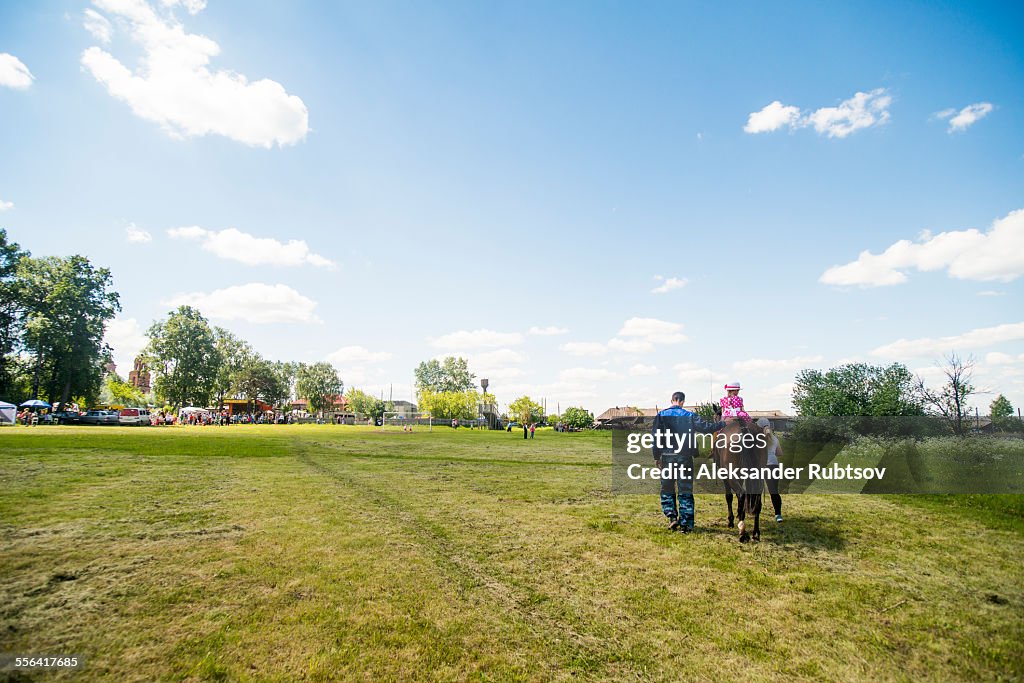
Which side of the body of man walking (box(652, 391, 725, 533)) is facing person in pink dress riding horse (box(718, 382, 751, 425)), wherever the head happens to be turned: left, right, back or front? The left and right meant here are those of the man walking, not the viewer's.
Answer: right

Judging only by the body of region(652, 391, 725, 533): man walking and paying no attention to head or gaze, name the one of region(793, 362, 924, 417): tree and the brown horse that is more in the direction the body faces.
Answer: the tree

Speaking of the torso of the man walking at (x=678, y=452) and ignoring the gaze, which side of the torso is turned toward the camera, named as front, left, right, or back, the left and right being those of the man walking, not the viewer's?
back

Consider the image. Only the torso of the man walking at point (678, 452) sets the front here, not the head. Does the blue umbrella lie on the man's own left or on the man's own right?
on the man's own left

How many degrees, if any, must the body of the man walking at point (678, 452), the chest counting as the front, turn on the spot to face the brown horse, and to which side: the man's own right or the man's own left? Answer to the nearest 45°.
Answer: approximately 90° to the man's own right

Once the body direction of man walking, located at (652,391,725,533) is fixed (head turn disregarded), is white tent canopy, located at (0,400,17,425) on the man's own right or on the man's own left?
on the man's own left

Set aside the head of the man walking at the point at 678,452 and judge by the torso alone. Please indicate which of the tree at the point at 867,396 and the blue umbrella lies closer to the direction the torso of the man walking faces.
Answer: the tree
